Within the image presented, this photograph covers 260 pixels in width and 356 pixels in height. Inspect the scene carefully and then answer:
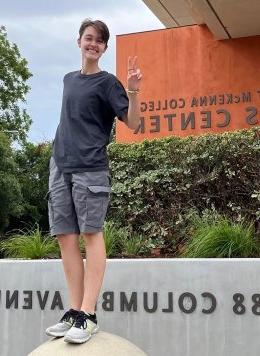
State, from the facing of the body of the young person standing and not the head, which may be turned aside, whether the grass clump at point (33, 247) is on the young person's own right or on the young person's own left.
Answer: on the young person's own right

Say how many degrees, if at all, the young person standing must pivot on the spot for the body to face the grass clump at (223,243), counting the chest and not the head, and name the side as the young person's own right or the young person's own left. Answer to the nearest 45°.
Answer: approximately 180°

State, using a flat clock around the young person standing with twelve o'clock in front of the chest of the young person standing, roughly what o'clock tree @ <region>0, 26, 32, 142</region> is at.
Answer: The tree is roughly at 4 o'clock from the young person standing.

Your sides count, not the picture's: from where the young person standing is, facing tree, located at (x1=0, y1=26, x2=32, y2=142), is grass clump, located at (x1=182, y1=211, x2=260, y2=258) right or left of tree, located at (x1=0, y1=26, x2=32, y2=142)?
right

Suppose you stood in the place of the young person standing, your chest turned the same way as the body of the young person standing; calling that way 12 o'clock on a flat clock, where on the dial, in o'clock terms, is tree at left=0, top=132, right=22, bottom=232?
The tree is roughly at 4 o'clock from the young person standing.

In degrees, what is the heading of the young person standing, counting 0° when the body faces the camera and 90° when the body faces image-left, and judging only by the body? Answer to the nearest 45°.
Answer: approximately 45°
